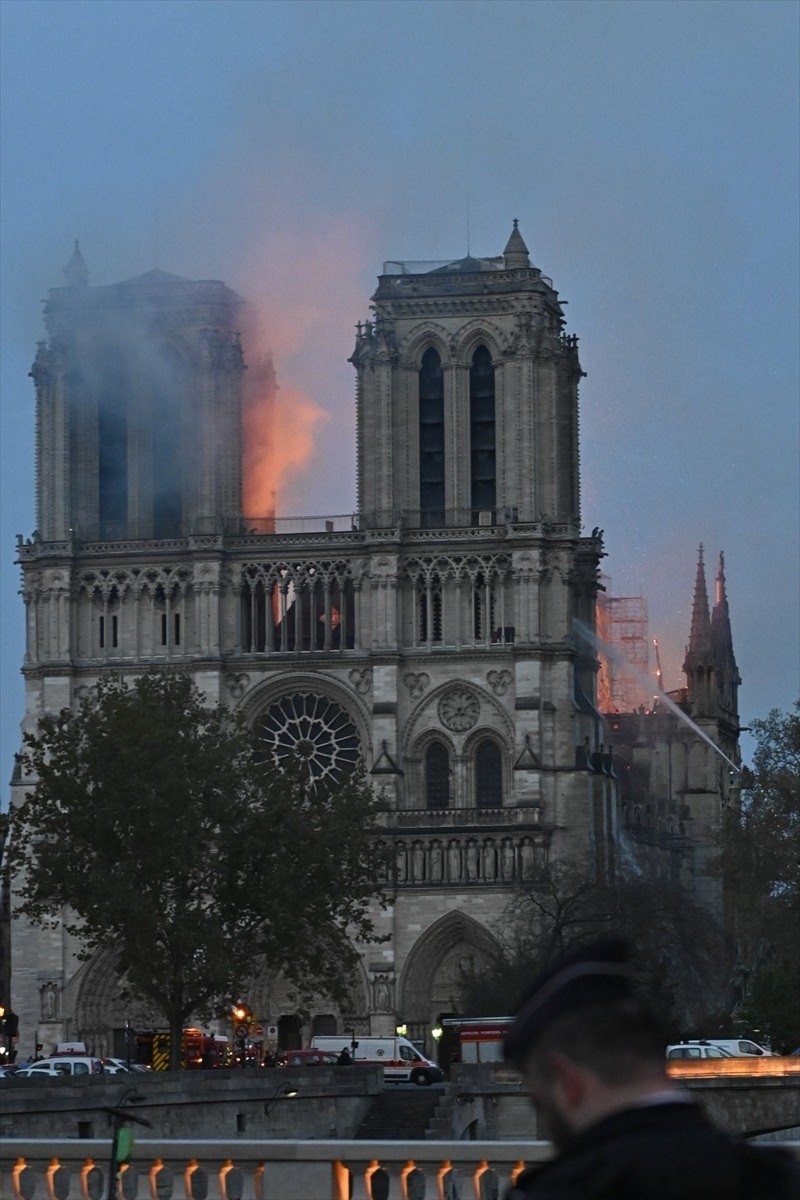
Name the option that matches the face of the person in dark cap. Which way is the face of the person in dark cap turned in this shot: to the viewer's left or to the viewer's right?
to the viewer's left

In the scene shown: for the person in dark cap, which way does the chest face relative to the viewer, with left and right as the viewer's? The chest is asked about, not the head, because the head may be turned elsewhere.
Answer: facing away from the viewer and to the left of the viewer
